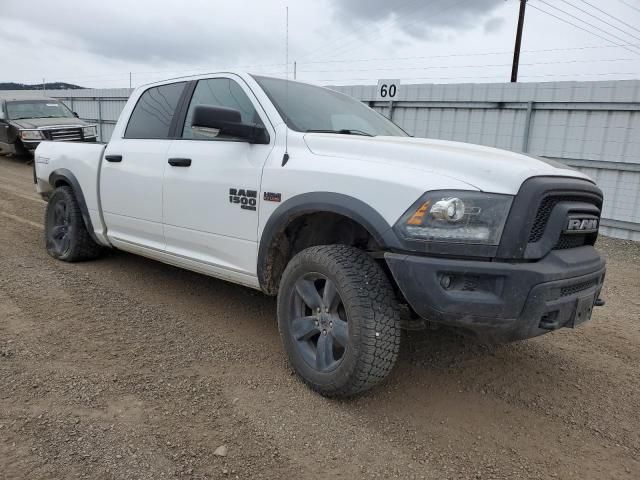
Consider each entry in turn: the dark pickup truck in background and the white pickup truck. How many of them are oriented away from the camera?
0

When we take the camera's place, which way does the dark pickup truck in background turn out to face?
facing the viewer and to the right of the viewer

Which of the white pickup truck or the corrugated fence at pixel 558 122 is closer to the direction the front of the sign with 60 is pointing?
the white pickup truck

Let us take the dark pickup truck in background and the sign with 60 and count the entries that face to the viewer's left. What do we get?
0

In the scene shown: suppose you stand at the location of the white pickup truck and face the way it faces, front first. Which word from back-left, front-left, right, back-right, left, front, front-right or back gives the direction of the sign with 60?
back-left

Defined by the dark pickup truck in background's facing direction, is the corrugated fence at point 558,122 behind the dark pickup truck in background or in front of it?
in front

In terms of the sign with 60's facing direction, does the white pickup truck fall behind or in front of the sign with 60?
in front
